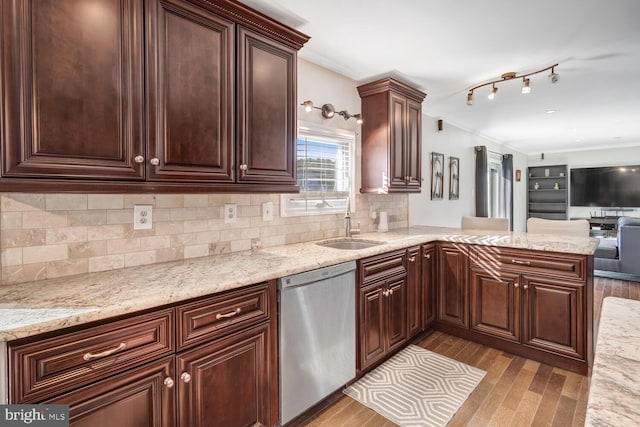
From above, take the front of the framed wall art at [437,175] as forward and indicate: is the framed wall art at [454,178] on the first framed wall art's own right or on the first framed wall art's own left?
on the first framed wall art's own left

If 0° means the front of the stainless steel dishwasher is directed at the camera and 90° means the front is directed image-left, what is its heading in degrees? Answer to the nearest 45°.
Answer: approximately 315°

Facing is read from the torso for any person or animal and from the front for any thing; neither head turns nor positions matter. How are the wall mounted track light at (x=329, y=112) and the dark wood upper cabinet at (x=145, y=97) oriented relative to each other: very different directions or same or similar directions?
same or similar directions

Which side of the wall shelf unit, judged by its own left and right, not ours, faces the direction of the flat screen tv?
left

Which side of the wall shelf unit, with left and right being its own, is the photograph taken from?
front

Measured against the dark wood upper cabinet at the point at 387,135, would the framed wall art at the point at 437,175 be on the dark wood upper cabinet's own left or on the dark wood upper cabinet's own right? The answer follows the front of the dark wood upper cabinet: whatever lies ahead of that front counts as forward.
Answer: on the dark wood upper cabinet's own left

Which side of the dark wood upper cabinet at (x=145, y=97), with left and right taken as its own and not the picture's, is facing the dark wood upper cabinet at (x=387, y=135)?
left

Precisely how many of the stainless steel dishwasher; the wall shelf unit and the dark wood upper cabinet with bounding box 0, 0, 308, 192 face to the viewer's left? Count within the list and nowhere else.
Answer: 0

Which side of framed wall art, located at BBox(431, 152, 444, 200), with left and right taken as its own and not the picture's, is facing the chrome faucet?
right

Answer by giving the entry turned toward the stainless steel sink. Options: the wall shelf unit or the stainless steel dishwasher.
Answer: the wall shelf unit

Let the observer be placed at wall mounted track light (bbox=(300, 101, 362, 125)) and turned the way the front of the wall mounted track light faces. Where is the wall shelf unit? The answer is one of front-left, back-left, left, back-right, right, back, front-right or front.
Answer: left

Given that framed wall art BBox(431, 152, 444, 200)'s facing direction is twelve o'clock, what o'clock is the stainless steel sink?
The stainless steel sink is roughly at 2 o'clock from the framed wall art.

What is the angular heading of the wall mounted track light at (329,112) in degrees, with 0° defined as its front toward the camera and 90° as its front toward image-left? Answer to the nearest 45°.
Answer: approximately 315°

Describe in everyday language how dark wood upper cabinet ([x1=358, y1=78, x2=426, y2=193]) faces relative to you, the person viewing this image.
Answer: facing the viewer and to the right of the viewer
